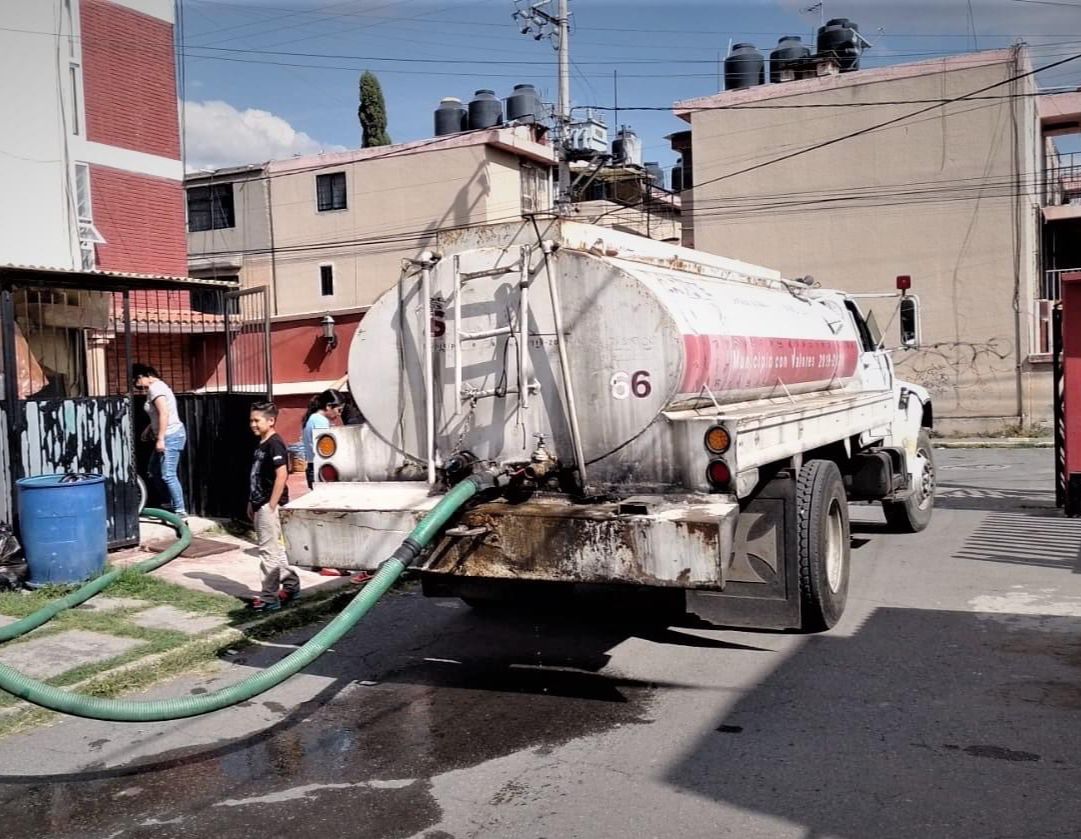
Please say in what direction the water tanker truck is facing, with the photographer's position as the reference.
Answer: facing away from the viewer and to the right of the viewer

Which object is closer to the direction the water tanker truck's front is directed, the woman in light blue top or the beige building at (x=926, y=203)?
the beige building

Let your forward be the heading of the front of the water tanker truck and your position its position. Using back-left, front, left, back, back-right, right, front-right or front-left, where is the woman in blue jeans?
left

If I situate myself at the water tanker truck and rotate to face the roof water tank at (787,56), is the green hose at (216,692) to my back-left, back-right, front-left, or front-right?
back-left

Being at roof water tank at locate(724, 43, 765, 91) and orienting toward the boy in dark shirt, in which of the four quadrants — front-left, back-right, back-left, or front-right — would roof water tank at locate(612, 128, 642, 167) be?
back-right

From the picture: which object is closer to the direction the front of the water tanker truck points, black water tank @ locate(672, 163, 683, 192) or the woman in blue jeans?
the black water tank

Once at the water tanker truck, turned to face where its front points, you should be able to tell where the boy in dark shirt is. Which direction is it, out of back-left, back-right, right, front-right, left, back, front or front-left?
left

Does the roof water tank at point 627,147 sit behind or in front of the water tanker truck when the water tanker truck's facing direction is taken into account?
in front

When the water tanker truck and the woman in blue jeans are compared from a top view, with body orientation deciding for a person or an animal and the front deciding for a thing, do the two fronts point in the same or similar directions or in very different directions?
very different directions

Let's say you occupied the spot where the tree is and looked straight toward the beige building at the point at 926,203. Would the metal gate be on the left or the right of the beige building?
right

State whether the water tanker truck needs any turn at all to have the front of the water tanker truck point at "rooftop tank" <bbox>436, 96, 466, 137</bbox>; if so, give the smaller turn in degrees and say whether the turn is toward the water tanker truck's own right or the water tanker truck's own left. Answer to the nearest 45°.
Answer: approximately 45° to the water tanker truck's own left
